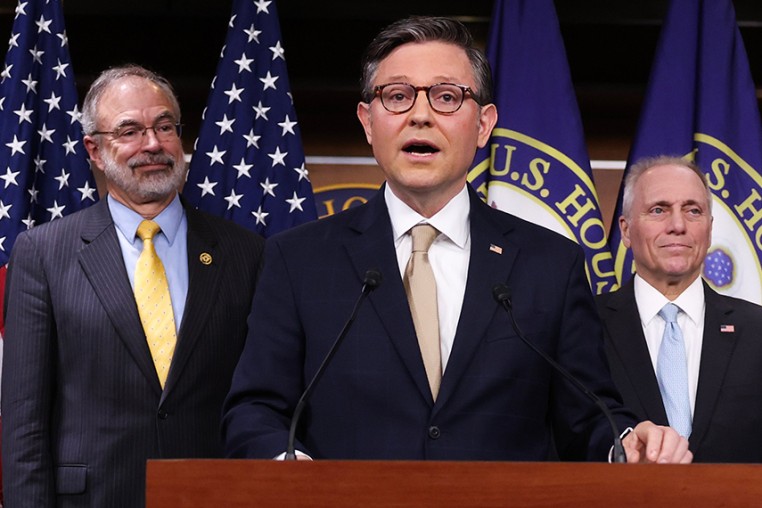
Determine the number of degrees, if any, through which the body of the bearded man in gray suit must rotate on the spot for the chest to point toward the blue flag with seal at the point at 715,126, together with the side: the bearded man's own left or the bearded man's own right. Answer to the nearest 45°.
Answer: approximately 45° to the bearded man's own left

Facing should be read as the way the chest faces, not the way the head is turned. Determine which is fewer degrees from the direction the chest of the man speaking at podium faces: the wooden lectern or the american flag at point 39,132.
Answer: the wooden lectern

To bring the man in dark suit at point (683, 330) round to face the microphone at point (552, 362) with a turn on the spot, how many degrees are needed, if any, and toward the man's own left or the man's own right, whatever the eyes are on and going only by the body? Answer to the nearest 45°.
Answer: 0° — they already face it

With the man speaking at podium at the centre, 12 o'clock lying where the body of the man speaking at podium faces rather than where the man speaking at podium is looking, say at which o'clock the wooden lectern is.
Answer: The wooden lectern is roughly at 12 o'clock from the man speaking at podium.

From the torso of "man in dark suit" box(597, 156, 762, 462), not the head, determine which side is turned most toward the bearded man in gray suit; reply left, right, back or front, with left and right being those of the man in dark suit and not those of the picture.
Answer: right

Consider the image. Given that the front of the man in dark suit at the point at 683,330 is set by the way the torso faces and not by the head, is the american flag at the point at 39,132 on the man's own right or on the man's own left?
on the man's own right

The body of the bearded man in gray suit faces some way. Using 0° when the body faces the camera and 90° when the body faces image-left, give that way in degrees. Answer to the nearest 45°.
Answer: approximately 315°

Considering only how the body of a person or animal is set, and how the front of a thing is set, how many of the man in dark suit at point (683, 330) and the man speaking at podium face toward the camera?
2

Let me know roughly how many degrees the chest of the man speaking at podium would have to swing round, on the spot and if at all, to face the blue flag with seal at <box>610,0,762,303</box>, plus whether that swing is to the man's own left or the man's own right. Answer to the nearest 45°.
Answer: approximately 135° to the man's own left
